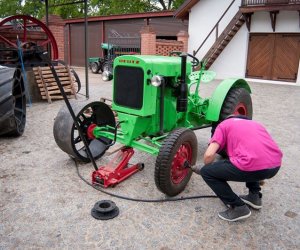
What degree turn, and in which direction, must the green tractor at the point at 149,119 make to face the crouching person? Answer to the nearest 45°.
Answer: approximately 90° to its left

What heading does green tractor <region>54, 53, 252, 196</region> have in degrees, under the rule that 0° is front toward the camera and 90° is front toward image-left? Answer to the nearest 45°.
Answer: approximately 45°

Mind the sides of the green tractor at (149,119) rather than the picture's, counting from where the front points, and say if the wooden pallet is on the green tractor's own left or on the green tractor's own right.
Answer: on the green tractor's own right

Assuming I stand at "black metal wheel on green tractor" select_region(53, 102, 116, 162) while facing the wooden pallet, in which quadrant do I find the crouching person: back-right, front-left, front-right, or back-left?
back-right

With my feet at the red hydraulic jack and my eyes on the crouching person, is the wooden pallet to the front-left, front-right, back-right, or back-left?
back-left
